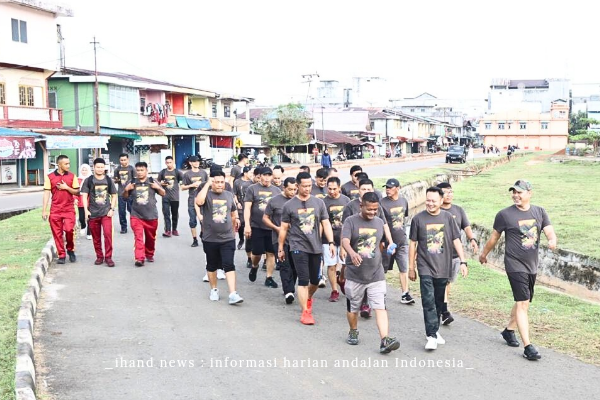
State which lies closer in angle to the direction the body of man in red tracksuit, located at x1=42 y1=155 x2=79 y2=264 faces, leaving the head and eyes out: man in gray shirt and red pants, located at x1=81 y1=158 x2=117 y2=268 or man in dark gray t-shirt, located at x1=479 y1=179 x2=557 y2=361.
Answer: the man in dark gray t-shirt

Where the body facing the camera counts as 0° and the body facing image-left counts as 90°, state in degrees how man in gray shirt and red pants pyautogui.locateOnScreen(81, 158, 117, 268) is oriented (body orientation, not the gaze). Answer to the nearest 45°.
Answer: approximately 0°

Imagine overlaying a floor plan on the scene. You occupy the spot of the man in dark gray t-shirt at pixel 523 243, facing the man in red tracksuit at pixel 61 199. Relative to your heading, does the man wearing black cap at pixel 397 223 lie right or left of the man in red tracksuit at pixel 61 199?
right

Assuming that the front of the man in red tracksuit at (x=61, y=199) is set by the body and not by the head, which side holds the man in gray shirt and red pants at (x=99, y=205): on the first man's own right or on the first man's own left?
on the first man's own left

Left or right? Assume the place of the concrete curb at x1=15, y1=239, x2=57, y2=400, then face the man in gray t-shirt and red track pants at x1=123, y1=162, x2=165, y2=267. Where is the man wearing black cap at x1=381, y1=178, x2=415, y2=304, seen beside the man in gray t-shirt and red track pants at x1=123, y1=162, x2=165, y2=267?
right

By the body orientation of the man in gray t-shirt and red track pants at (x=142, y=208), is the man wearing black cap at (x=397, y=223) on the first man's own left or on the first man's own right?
on the first man's own left
